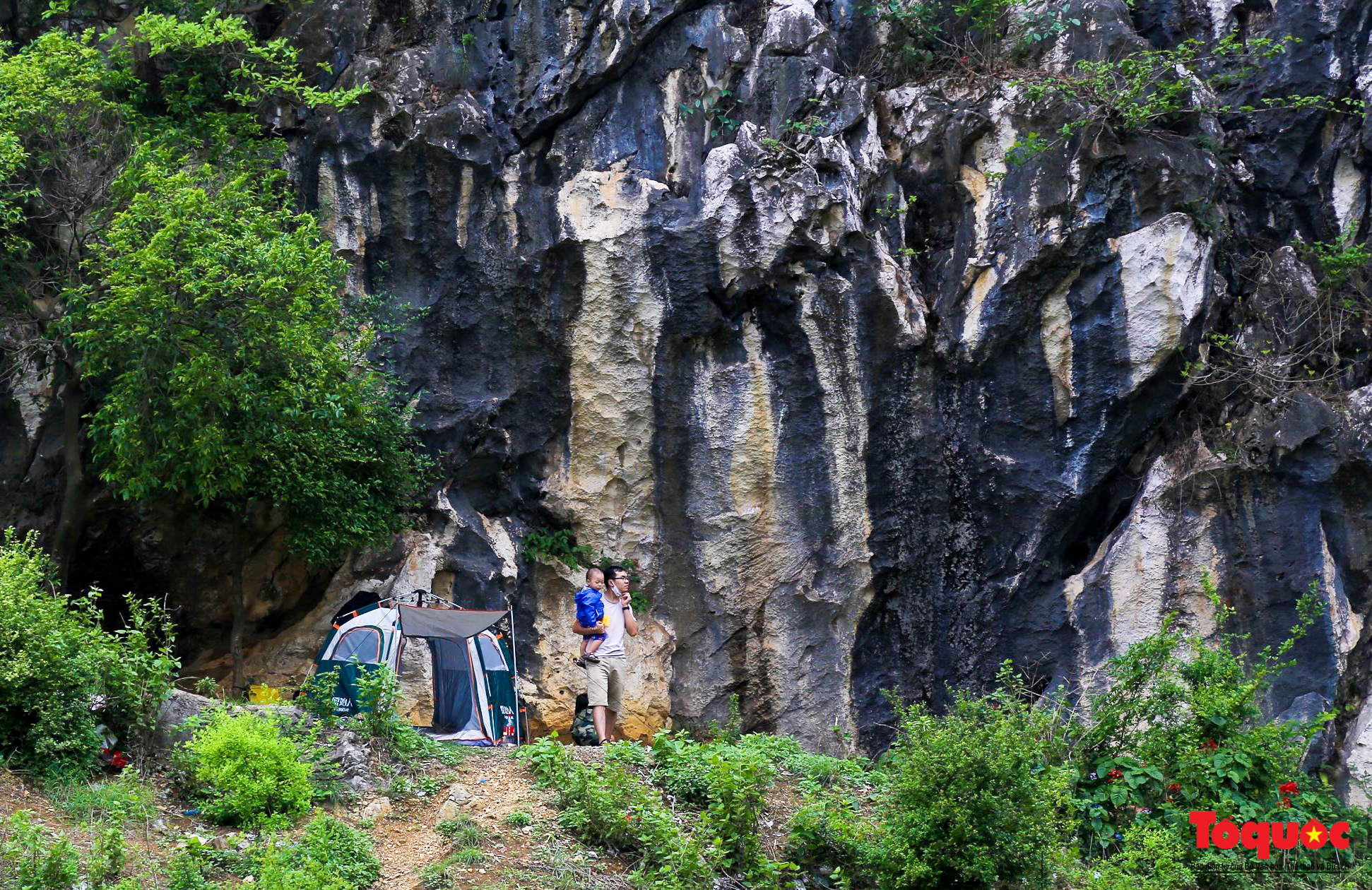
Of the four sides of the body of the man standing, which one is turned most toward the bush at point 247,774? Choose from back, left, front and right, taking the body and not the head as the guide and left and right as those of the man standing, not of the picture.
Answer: right

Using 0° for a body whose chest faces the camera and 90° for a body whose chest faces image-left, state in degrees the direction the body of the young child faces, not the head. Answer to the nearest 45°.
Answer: approximately 315°

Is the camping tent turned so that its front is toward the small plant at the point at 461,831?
yes

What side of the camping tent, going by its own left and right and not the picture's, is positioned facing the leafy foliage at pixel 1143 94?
left

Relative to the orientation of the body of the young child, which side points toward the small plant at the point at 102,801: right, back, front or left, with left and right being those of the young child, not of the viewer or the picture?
right

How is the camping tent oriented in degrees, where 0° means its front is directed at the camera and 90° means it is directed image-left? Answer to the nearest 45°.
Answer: approximately 0°

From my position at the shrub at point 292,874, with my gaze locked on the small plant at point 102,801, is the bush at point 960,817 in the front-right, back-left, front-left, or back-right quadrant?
back-right

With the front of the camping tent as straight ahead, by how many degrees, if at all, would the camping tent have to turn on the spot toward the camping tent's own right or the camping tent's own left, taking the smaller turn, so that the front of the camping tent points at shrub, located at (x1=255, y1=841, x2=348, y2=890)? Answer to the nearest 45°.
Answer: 0° — it already faces it
